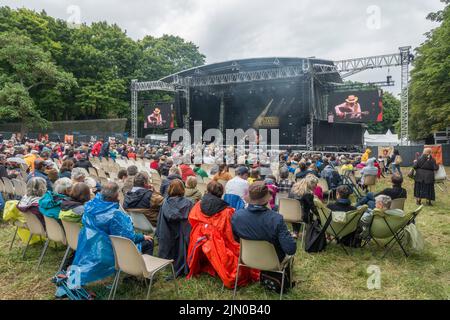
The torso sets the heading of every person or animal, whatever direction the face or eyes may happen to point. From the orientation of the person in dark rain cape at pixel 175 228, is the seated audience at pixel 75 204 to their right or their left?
on their left

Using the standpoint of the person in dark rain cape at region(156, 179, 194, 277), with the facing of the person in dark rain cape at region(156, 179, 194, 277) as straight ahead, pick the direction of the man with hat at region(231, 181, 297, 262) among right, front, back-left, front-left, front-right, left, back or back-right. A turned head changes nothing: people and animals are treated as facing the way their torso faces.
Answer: back-right

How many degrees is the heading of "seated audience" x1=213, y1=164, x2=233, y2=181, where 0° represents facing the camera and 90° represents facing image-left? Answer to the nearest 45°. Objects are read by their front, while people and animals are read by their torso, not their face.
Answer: approximately 180°

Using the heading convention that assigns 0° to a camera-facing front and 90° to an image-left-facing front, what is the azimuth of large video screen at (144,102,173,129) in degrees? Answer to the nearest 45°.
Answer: approximately 0°

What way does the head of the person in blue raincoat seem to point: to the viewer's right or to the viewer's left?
to the viewer's right

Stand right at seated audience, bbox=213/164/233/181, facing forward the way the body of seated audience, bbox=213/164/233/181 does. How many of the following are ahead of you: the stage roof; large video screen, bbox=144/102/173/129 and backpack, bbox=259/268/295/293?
2

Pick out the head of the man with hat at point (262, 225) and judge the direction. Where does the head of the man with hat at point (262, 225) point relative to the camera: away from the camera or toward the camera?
away from the camera

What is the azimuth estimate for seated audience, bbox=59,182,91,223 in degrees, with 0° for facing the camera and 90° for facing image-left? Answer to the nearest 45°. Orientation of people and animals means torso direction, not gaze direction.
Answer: approximately 225°

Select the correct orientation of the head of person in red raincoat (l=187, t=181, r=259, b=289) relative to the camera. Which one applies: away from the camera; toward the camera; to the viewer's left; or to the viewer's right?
away from the camera

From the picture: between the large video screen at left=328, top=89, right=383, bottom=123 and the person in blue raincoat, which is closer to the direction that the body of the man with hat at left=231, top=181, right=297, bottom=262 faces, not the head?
the large video screen

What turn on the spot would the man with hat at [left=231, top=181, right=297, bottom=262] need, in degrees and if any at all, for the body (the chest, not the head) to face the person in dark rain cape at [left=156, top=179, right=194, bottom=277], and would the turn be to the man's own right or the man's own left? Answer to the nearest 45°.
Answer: approximately 45° to the man's own left

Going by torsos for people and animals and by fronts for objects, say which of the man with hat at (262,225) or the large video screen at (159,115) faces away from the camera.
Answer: the man with hat
